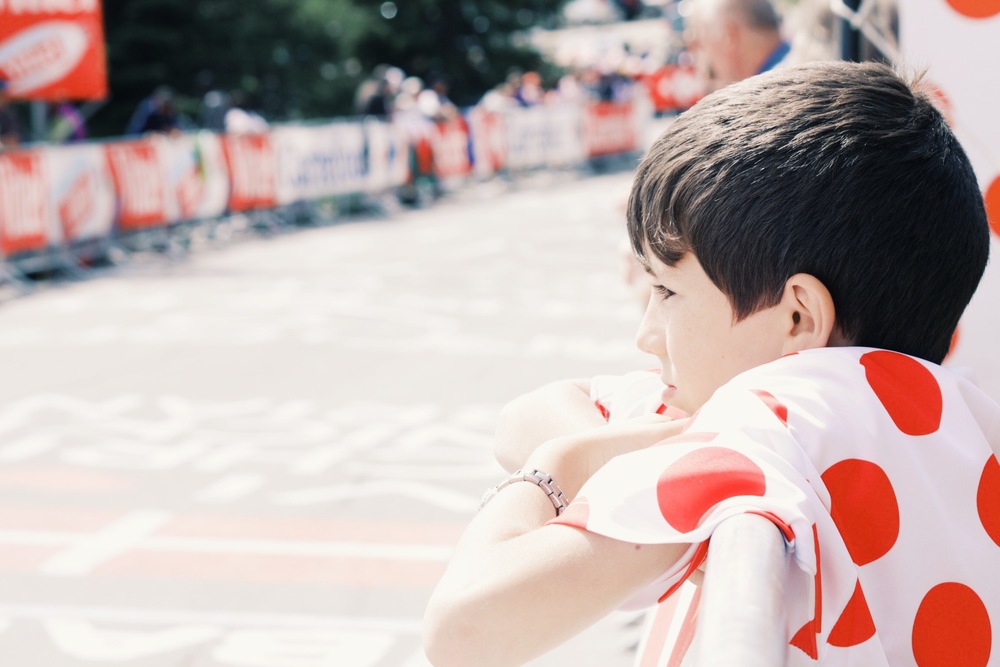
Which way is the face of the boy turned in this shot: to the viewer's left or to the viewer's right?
to the viewer's left

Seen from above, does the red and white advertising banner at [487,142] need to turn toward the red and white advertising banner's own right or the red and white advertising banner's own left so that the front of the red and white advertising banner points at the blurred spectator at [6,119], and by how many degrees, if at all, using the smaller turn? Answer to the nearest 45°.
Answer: approximately 90° to the red and white advertising banner's own right

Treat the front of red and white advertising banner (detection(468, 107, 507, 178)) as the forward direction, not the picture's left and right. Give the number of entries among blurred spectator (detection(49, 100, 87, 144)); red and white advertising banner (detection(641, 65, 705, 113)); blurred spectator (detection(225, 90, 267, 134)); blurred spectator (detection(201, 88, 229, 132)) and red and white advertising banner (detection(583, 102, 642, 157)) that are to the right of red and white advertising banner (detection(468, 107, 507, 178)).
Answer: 3

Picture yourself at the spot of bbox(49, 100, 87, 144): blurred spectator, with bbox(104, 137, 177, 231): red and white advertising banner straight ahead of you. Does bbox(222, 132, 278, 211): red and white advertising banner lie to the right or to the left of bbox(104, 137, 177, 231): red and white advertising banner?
left

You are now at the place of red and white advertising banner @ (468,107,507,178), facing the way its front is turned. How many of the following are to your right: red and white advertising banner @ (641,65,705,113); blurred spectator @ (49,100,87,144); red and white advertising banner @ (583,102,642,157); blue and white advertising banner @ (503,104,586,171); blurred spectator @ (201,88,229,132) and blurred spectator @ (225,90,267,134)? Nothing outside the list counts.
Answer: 3

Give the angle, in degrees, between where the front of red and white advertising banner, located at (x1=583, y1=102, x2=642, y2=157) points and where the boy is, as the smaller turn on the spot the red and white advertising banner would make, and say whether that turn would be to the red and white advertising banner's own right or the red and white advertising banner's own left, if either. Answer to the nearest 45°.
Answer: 0° — it already faces them

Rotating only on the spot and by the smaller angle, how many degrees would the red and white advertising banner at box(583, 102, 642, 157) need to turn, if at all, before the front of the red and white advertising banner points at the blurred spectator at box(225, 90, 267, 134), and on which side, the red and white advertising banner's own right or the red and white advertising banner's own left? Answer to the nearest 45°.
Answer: approximately 45° to the red and white advertising banner's own right

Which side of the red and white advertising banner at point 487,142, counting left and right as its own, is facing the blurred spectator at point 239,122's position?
right

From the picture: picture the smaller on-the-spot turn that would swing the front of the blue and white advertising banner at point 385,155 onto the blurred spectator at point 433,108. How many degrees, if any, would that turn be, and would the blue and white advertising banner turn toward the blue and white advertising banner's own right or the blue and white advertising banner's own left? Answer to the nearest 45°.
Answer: approximately 135° to the blue and white advertising banner's own left

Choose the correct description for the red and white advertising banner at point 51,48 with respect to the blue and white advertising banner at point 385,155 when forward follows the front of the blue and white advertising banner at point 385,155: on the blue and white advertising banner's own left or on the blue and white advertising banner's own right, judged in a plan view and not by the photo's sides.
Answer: on the blue and white advertising banner's own right
